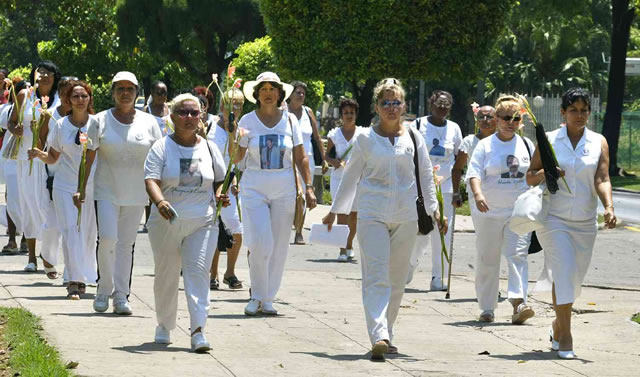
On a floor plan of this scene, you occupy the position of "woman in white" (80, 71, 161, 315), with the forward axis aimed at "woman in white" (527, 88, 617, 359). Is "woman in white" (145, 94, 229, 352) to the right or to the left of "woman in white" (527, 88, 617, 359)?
right

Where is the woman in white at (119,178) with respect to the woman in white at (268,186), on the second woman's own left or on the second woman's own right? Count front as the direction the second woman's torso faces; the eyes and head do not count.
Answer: on the second woman's own right

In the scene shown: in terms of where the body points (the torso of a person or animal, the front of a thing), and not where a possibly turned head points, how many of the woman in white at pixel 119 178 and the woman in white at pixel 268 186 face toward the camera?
2

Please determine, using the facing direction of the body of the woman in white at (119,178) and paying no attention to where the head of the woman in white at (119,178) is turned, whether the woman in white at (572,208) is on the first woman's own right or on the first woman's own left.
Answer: on the first woman's own left

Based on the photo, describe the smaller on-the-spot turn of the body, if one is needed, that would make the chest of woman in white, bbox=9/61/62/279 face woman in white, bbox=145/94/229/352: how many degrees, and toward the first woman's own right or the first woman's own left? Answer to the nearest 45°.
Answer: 0° — they already face them

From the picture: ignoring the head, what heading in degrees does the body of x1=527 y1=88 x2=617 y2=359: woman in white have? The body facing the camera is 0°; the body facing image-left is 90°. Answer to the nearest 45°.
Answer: approximately 0°

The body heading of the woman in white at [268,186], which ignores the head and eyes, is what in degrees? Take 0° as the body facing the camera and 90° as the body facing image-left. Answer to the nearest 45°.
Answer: approximately 0°

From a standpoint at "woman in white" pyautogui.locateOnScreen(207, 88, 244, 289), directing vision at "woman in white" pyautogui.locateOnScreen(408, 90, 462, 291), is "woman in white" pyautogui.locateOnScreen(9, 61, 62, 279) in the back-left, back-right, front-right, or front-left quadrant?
back-left

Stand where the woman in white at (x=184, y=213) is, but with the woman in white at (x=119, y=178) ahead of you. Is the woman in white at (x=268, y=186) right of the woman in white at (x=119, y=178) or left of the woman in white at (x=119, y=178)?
right

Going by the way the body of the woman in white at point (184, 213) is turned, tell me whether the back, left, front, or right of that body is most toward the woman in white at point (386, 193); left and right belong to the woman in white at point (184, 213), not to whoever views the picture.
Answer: left
